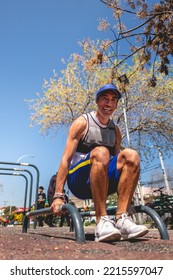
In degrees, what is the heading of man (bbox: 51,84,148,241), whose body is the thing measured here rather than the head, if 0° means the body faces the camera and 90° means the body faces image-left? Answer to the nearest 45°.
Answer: approximately 315°
